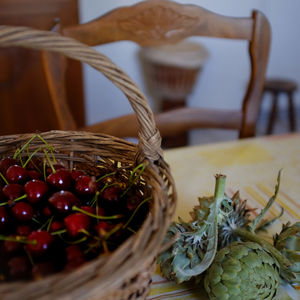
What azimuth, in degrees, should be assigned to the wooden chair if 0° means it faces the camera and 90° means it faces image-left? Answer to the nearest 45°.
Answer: approximately 0°

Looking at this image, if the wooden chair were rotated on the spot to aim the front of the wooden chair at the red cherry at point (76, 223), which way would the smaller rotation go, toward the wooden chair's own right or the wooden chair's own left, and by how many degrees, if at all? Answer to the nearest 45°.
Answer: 0° — it already faces it

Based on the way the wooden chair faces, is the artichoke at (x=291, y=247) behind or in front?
in front

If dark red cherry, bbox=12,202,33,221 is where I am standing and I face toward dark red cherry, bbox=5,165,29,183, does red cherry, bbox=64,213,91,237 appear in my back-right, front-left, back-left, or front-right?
back-right

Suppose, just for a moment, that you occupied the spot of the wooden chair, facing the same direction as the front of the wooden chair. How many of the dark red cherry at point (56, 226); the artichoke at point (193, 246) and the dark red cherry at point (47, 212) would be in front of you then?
3

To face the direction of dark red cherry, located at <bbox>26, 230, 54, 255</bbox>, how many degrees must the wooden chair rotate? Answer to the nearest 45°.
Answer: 0° — it already faces it
